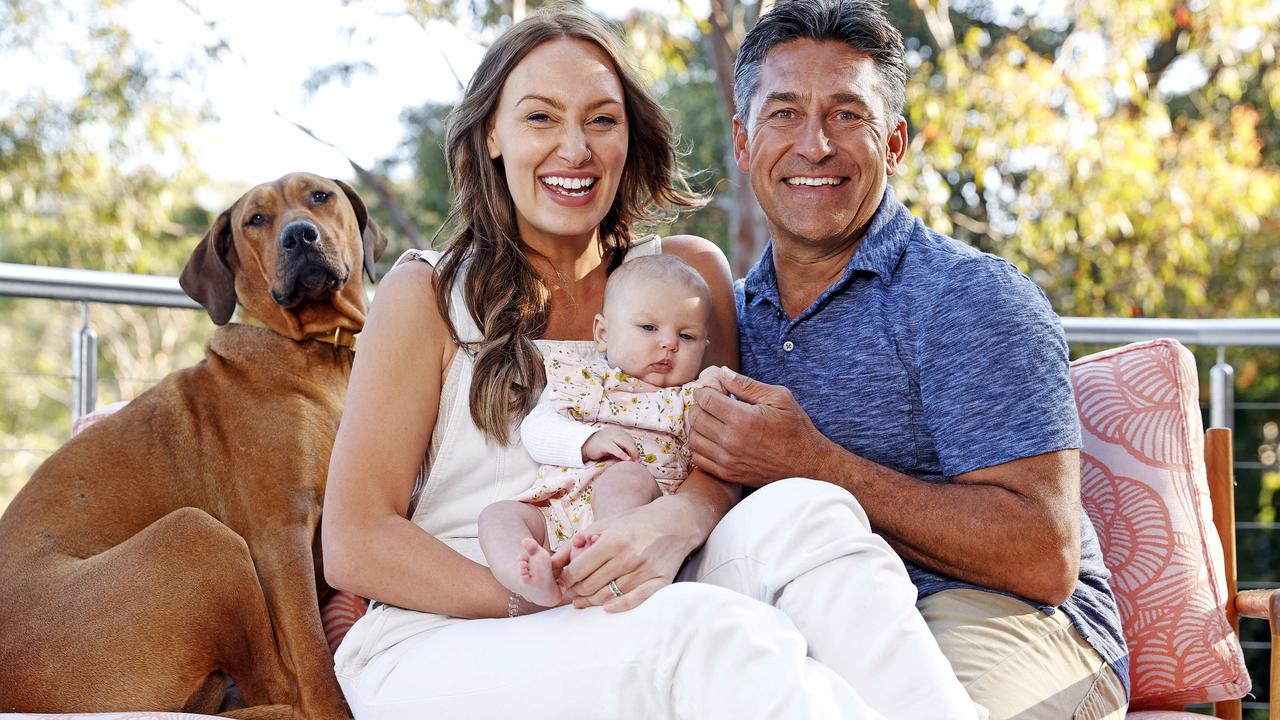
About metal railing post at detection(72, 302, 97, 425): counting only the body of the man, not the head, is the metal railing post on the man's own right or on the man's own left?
on the man's own right

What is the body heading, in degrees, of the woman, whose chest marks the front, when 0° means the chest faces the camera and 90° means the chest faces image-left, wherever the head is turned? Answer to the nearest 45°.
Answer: approximately 315°

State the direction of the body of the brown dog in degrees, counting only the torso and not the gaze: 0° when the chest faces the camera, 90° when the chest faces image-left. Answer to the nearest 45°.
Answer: approximately 270°

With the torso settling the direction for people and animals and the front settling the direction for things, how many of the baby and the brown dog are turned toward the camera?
1

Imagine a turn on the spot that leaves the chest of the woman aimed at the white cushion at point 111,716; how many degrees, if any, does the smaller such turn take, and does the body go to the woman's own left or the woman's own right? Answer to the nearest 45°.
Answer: approximately 135° to the woman's own right

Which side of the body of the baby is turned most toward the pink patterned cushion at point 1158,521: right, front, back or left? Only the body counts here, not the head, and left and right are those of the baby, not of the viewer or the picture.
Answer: left
